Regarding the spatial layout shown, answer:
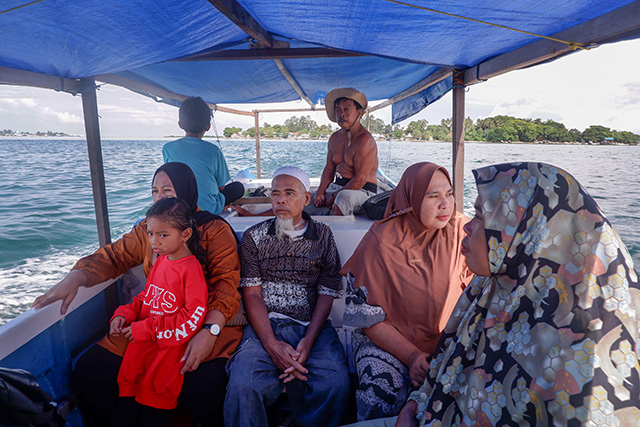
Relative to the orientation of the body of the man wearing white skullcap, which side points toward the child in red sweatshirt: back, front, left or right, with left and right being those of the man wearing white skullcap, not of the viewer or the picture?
right

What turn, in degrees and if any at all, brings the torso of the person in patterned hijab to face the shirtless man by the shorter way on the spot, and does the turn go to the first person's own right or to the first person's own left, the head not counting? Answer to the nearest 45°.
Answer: approximately 45° to the first person's own right

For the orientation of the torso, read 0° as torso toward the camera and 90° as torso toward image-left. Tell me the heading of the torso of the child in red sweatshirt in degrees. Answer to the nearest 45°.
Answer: approximately 45°

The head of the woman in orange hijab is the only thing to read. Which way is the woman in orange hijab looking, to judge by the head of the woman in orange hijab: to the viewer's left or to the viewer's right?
to the viewer's right

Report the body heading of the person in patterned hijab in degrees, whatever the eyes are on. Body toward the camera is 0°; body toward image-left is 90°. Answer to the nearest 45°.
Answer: approximately 90°

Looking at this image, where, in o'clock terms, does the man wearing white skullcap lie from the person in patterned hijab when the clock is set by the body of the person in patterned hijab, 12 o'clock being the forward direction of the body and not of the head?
The man wearing white skullcap is roughly at 1 o'clock from the person in patterned hijab.

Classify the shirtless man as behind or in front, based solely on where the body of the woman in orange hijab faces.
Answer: behind

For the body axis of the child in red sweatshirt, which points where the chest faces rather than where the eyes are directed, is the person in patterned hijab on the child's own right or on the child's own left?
on the child's own left

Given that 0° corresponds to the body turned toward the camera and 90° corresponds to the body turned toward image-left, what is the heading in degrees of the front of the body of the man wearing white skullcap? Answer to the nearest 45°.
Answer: approximately 0°

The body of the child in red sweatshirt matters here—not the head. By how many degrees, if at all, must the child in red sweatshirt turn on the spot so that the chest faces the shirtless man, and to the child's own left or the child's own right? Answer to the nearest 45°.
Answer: approximately 180°
